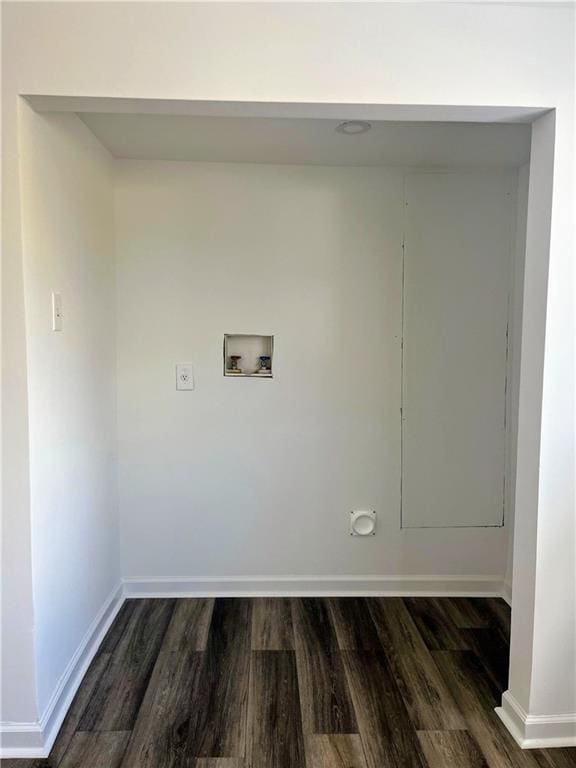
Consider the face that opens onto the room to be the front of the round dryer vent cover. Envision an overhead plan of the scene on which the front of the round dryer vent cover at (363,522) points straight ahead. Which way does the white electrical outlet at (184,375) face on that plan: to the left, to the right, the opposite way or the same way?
the same way

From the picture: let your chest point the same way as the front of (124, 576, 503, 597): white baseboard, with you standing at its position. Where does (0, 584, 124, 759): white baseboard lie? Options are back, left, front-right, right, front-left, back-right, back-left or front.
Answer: front-right

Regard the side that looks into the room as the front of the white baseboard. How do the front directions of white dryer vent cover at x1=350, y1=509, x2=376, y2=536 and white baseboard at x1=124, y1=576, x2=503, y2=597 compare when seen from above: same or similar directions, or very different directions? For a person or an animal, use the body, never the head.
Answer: same or similar directions

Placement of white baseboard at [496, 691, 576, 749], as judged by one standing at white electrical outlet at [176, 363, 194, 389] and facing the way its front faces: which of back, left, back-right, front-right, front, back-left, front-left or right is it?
front-left

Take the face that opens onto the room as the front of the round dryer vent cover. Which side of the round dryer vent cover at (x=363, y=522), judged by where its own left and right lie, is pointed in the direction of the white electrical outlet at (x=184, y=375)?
right

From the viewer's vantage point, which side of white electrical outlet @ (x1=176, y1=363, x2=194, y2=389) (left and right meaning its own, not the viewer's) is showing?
front

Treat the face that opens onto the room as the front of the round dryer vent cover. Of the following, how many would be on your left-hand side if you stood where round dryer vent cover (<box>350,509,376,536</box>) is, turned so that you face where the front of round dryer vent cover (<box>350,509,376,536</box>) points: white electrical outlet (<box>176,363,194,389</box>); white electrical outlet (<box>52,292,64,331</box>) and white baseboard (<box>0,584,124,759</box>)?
0

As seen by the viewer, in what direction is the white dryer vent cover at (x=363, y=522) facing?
toward the camera

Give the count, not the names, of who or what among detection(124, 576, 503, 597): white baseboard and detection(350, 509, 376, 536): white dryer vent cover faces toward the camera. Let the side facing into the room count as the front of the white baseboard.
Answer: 2

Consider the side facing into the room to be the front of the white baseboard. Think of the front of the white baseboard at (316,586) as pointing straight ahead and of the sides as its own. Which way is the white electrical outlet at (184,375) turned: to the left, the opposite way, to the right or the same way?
the same way

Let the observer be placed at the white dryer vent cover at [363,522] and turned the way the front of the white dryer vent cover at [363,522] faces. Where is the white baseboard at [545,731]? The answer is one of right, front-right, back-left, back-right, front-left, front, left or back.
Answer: front-left
